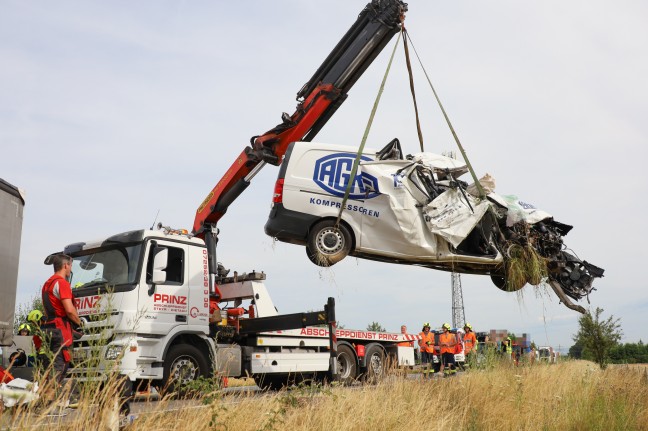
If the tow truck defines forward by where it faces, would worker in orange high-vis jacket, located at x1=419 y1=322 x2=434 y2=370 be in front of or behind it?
behind

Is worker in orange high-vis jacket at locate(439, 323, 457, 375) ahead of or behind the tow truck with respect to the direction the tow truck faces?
behind

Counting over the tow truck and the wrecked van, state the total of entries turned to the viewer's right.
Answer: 1

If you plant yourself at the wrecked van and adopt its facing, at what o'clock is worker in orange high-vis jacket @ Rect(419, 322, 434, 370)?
The worker in orange high-vis jacket is roughly at 9 o'clock from the wrecked van.

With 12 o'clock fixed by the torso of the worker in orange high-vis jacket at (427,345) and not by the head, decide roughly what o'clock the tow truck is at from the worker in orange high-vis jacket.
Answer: The tow truck is roughly at 1 o'clock from the worker in orange high-vis jacket.

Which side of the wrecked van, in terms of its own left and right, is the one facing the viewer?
right

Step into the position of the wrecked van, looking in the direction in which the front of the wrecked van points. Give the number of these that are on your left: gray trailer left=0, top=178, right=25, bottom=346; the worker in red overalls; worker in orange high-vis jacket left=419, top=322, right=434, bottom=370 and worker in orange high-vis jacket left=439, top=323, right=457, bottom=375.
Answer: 2

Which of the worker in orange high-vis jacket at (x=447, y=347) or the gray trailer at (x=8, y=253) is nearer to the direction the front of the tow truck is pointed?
the gray trailer

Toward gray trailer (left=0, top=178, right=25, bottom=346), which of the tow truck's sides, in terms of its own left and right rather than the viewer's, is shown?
front

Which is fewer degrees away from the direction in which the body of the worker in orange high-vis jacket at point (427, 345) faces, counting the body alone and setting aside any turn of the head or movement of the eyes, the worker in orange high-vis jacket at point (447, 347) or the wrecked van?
the wrecked van

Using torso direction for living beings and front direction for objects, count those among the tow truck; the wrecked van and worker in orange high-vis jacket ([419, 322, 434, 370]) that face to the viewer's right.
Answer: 1

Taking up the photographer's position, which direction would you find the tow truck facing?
facing the viewer and to the left of the viewer

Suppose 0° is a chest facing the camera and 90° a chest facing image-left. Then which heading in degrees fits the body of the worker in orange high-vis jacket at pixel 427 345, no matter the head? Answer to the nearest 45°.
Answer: approximately 0°

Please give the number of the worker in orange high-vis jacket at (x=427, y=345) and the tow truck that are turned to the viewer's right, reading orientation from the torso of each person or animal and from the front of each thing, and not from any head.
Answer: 0

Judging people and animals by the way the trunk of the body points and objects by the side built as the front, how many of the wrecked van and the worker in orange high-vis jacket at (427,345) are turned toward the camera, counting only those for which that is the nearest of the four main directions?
1
